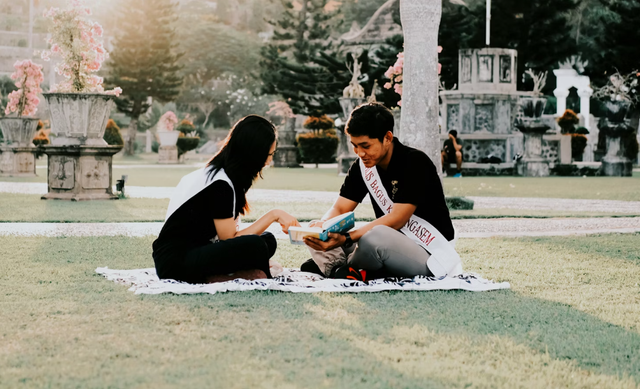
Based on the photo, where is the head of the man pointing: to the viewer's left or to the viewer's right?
to the viewer's left

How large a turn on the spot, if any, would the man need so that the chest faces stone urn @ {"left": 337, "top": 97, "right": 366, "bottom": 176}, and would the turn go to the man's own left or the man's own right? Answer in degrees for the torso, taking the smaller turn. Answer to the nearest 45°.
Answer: approximately 135° to the man's own right

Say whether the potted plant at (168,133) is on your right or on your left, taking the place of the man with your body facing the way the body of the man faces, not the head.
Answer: on your right

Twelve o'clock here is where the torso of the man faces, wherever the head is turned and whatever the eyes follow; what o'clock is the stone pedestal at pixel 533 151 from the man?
The stone pedestal is roughly at 5 o'clock from the man.

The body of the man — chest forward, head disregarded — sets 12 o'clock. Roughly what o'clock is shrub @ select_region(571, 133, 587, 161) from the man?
The shrub is roughly at 5 o'clock from the man.

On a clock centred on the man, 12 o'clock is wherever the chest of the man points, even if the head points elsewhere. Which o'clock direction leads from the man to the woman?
The woman is roughly at 1 o'clock from the man.

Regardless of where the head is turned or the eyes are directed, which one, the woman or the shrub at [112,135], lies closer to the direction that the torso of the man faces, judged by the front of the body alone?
the woman

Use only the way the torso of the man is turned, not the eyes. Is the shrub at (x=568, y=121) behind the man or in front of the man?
behind

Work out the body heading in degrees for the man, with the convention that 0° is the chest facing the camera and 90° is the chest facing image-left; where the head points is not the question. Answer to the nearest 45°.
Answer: approximately 45°

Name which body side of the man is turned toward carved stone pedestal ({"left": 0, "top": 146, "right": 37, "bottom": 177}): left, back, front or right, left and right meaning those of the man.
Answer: right

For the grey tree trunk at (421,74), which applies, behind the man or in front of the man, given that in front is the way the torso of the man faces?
behind

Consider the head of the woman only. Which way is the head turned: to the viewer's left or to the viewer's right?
to the viewer's right

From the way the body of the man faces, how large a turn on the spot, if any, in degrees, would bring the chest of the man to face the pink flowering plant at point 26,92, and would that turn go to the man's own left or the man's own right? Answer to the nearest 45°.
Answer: approximately 90° to the man's own right
